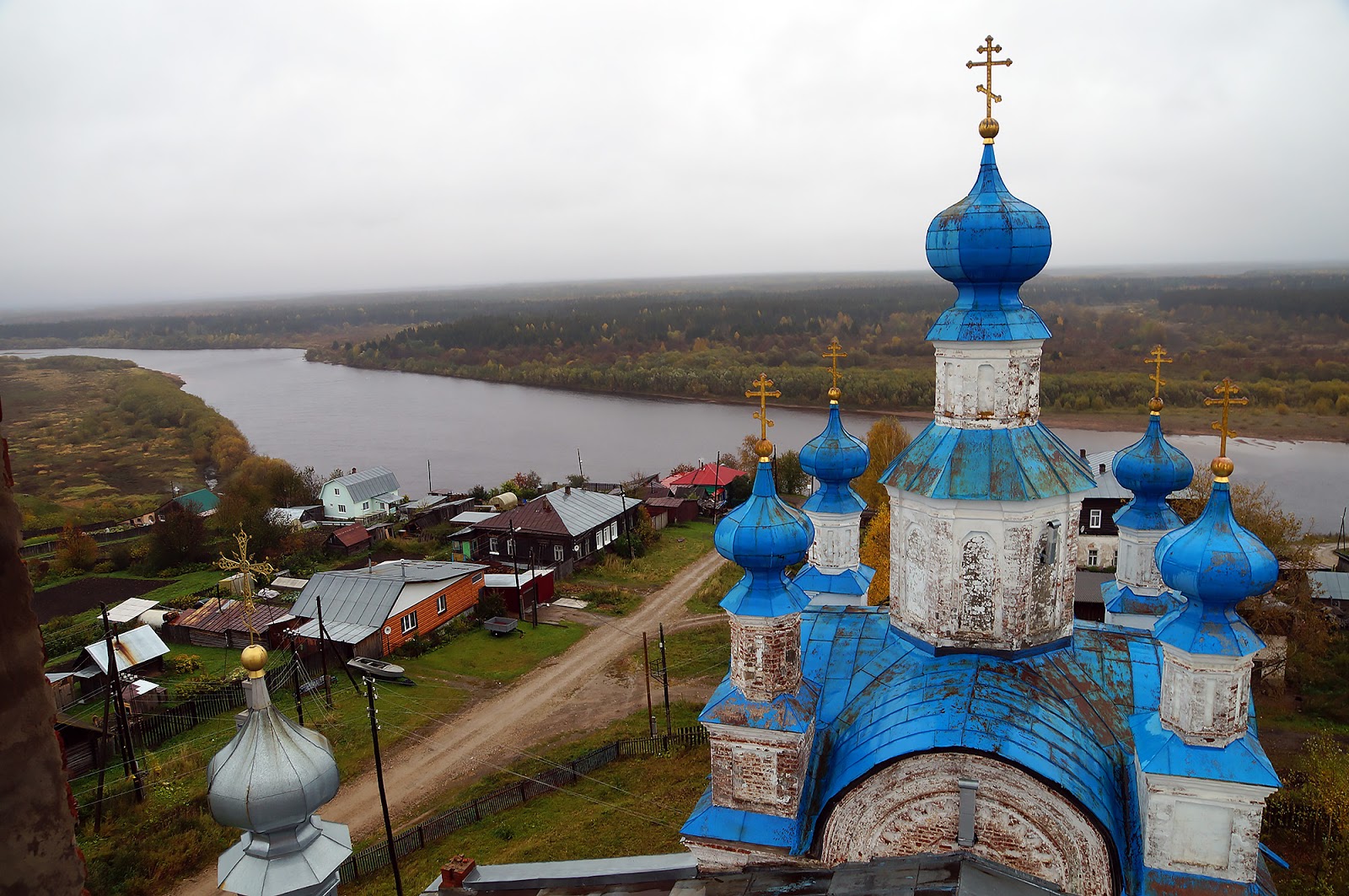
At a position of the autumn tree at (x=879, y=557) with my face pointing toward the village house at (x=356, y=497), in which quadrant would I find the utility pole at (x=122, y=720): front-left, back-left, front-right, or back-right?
front-left

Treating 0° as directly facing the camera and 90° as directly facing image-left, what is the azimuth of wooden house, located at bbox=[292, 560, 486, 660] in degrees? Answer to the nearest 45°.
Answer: approximately 315°

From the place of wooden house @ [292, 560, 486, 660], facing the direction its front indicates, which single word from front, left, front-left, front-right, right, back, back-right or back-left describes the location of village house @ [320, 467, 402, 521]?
back-left

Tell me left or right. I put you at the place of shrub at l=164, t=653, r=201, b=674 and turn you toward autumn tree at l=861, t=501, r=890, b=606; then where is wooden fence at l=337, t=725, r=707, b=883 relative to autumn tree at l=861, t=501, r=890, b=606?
right

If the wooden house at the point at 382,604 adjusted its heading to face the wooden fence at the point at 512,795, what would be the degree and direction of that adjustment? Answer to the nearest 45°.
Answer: approximately 45° to its right

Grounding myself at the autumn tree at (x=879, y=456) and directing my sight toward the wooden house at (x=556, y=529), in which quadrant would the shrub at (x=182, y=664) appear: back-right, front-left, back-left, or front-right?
front-left

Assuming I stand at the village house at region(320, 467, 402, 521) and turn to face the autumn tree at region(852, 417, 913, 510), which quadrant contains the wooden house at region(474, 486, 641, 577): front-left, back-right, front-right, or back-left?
front-right

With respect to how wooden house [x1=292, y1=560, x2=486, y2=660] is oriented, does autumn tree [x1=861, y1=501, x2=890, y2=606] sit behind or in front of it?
in front

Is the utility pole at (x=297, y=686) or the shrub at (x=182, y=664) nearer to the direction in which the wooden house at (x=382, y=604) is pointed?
the utility pole

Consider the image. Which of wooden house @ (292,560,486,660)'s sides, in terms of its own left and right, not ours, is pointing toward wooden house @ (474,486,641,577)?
left

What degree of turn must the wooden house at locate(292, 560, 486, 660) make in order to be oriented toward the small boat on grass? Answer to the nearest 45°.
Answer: approximately 45° to its right

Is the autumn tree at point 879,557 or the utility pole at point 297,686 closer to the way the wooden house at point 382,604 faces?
the autumn tree

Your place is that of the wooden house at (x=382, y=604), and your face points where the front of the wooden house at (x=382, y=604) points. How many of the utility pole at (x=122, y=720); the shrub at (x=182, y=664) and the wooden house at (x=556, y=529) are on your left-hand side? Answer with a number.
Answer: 1

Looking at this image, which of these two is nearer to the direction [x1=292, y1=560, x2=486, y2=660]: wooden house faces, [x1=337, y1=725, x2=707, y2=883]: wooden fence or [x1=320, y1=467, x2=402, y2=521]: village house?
the wooden fence

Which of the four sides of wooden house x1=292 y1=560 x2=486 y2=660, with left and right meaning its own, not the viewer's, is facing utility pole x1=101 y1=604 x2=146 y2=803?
right

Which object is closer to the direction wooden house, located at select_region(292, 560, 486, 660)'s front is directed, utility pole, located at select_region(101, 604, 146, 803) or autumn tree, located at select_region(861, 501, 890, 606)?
the autumn tree

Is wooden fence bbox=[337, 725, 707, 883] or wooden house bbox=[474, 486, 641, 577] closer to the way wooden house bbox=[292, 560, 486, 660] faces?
the wooden fence
